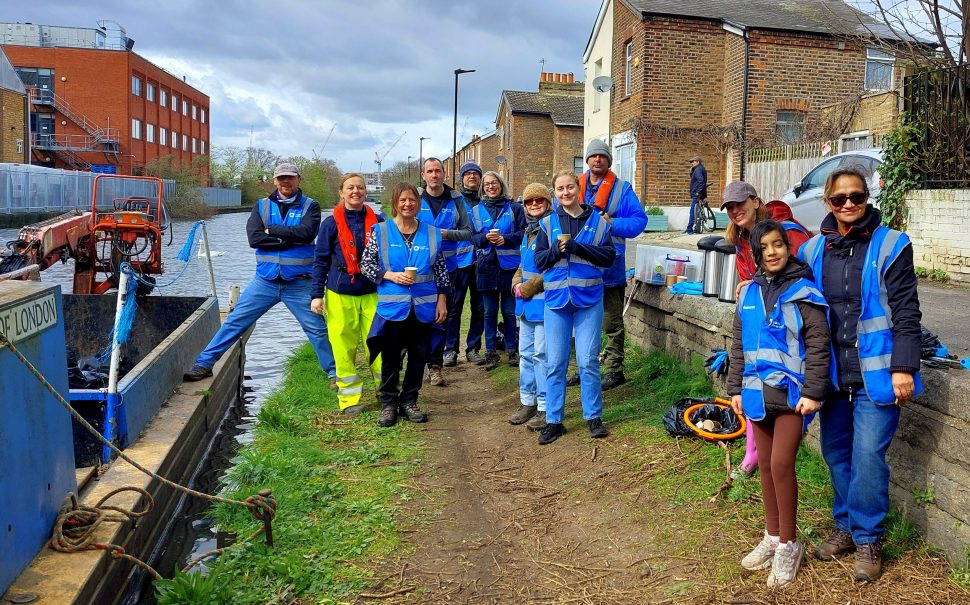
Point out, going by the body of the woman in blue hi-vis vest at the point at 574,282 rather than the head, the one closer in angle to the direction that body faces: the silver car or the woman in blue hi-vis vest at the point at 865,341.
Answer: the woman in blue hi-vis vest

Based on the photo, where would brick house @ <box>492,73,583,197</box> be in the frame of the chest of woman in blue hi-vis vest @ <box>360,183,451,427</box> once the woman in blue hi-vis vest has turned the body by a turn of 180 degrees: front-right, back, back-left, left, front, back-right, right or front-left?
front

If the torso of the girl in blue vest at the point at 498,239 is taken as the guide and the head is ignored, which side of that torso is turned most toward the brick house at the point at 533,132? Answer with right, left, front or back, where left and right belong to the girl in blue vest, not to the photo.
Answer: back

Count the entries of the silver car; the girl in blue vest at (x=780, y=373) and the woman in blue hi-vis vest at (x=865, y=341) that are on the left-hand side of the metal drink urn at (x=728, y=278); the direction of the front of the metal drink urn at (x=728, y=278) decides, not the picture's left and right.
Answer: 2

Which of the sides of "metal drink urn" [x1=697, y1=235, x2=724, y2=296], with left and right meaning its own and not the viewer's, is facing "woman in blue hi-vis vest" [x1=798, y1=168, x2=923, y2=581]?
left

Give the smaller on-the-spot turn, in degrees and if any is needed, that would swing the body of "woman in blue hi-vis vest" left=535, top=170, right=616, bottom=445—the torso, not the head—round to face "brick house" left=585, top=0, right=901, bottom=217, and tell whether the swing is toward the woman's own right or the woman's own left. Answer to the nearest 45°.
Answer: approximately 180°

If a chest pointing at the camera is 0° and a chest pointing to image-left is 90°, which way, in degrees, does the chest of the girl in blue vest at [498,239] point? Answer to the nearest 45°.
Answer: approximately 0°

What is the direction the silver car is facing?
to the viewer's left
